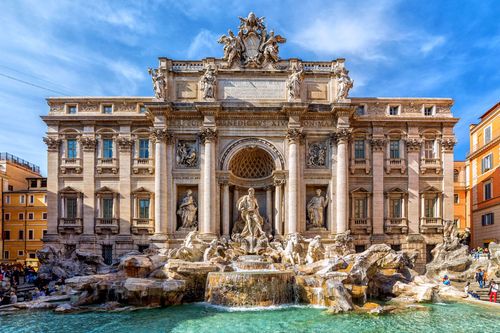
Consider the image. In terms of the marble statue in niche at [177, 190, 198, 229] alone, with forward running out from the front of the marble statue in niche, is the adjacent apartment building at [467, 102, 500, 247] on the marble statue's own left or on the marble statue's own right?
on the marble statue's own left

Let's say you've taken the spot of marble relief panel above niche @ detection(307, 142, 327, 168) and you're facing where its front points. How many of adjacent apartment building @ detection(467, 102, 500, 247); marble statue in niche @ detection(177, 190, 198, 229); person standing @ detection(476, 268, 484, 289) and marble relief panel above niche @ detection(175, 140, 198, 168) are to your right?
2

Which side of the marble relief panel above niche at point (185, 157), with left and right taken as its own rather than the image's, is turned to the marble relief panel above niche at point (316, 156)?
left

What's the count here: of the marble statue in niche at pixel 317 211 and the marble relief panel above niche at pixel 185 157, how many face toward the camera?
2
